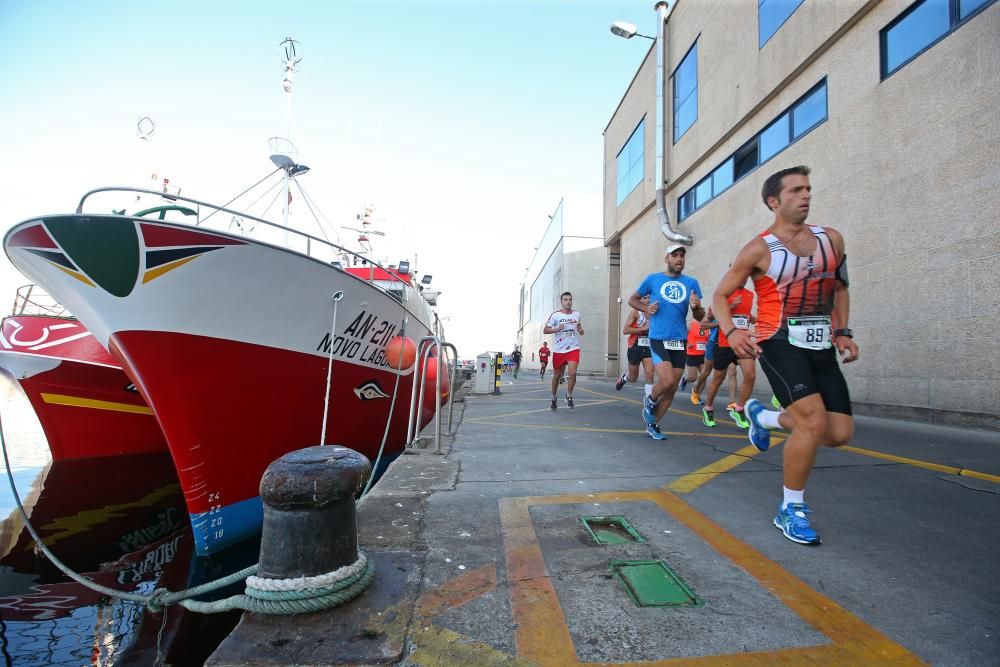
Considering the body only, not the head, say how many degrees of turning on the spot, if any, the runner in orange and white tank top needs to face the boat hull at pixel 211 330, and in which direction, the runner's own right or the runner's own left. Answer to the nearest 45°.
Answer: approximately 135° to the runner's own right

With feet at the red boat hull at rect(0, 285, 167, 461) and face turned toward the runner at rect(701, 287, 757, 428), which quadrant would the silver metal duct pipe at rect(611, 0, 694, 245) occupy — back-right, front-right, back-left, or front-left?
front-left

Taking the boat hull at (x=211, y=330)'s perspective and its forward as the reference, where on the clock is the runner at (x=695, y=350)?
The runner is roughly at 7 o'clock from the boat hull.

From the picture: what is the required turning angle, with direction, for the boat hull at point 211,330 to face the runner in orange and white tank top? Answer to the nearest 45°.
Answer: approximately 90° to its left

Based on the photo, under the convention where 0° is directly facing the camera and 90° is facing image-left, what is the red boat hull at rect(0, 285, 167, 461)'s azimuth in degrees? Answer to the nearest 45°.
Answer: approximately 45°

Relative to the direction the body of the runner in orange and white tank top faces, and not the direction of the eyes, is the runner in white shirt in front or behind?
behind

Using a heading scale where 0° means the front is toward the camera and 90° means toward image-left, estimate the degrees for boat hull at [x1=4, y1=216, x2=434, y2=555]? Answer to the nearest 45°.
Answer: approximately 45°

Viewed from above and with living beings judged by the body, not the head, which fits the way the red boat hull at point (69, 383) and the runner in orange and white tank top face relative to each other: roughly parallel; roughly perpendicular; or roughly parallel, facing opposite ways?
roughly parallel

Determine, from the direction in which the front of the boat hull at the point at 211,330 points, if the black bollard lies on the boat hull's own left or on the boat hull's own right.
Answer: on the boat hull's own left

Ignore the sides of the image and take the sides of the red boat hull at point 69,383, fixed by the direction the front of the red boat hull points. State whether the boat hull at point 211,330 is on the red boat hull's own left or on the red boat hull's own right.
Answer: on the red boat hull's own left

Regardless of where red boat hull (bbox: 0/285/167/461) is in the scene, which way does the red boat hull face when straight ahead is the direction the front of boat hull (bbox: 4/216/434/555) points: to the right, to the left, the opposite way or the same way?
the same way

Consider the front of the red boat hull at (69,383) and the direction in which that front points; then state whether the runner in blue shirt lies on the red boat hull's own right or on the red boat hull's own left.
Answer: on the red boat hull's own left

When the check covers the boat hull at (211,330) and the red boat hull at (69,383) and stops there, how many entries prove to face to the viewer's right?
0

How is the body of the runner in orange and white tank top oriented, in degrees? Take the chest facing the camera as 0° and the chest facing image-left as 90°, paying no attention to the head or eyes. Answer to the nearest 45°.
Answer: approximately 315°

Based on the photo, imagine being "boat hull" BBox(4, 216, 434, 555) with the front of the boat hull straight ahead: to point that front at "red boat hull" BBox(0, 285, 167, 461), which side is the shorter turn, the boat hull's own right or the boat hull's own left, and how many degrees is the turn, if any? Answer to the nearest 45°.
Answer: approximately 135° to the boat hull's own right
